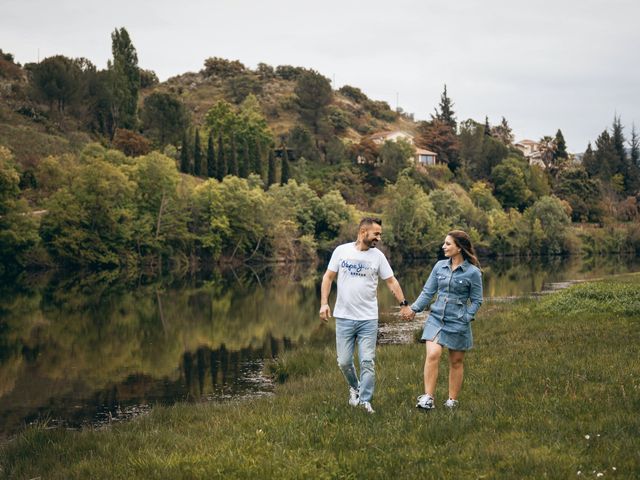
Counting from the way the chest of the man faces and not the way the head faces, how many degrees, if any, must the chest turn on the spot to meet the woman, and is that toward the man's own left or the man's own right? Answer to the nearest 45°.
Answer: approximately 90° to the man's own left

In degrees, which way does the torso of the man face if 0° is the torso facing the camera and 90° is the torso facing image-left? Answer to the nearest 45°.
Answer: approximately 0°
